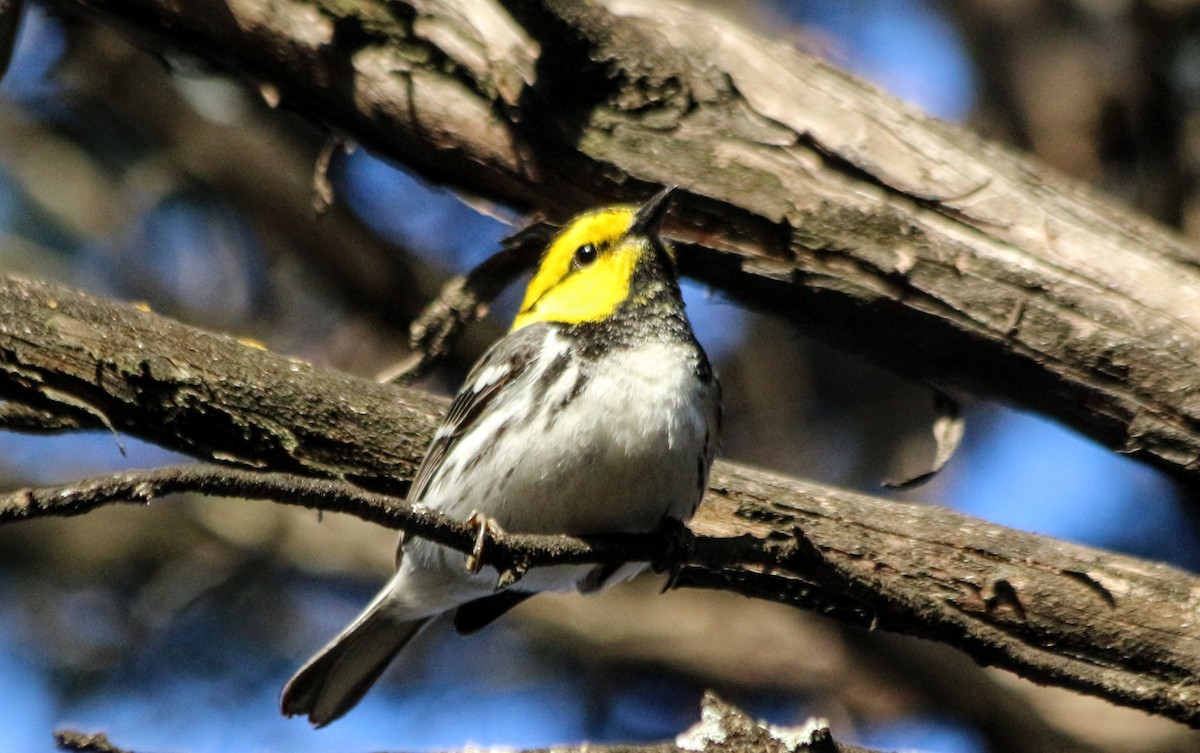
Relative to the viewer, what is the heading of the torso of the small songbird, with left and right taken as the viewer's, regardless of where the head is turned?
facing the viewer and to the right of the viewer

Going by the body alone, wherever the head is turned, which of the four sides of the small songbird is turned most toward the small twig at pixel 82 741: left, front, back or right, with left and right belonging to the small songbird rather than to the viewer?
right

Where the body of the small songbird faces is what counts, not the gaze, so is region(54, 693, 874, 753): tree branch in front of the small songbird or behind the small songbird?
in front
